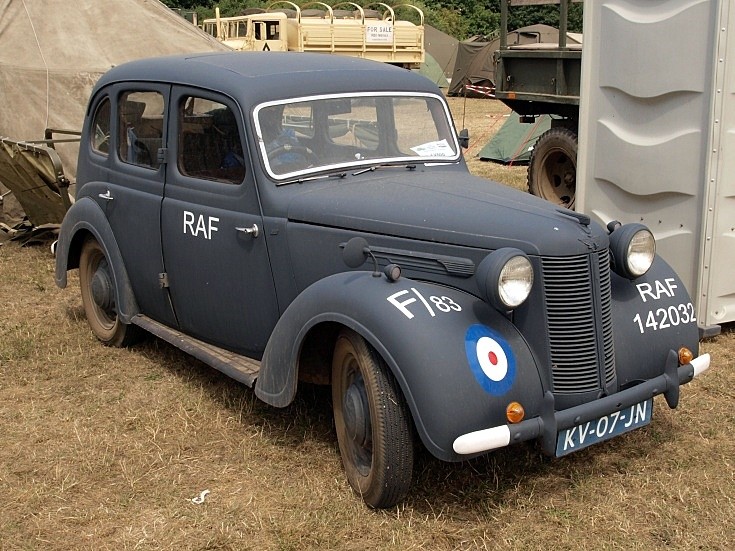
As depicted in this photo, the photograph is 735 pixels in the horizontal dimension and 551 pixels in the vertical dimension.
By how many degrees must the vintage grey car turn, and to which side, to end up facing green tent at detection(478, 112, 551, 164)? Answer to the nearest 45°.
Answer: approximately 135° to its left

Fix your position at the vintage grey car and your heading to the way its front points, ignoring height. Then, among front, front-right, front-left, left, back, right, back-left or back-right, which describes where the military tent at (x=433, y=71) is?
back-left

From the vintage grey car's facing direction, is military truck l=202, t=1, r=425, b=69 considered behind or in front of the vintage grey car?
behind

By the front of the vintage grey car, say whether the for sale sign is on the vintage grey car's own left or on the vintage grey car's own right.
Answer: on the vintage grey car's own left

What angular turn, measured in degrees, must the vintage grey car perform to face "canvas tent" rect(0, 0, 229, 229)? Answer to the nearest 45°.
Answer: approximately 180°

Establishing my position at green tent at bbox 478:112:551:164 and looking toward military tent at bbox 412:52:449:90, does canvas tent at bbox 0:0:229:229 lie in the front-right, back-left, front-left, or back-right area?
back-left

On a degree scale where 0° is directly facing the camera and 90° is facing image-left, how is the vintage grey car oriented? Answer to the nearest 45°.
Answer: approximately 315°

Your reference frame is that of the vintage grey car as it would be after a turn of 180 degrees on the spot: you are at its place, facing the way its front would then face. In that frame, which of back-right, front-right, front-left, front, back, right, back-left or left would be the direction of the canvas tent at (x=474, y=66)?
front-right
